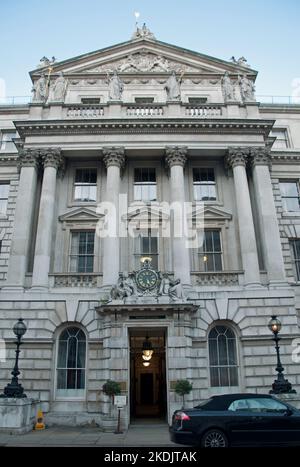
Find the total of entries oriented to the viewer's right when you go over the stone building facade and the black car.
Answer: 1

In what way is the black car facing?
to the viewer's right

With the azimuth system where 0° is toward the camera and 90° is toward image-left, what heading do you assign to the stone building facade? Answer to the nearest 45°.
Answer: approximately 0°

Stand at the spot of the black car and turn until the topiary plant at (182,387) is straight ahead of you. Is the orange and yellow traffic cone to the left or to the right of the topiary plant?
left

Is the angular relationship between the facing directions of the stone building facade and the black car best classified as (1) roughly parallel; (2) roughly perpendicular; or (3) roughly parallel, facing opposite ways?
roughly perpendicular

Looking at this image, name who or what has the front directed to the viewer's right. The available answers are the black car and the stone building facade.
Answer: the black car

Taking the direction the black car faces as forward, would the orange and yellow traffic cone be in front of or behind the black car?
behind
